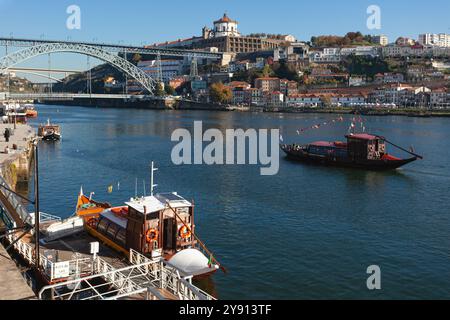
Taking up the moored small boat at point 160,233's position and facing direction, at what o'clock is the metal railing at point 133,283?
The metal railing is roughly at 8 o'clock from the moored small boat.

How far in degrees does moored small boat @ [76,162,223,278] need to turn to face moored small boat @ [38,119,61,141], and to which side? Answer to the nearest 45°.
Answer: approximately 45° to its right

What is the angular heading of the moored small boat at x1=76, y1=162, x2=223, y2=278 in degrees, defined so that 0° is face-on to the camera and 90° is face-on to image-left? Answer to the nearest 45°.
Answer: approximately 135°

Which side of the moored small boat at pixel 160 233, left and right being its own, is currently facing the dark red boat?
right

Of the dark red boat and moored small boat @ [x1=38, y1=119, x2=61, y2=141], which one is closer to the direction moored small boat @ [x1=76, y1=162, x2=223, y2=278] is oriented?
the moored small boat

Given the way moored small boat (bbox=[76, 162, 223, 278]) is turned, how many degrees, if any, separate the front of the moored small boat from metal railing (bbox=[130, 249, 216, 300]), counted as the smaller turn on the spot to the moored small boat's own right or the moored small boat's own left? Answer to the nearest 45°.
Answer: approximately 135° to the moored small boat's own left

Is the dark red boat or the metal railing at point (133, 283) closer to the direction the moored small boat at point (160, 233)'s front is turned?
the dark red boat
